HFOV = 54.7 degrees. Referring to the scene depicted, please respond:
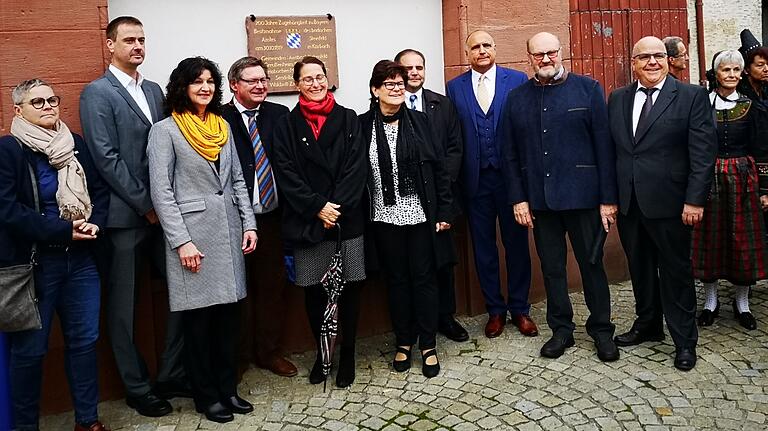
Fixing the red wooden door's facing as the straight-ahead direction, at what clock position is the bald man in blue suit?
The bald man in blue suit is roughly at 1 o'clock from the red wooden door.

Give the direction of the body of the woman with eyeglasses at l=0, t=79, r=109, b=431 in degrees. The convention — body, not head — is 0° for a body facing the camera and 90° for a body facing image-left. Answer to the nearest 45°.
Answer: approximately 315°

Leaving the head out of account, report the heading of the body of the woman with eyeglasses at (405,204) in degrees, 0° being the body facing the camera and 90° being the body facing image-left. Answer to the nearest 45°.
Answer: approximately 0°

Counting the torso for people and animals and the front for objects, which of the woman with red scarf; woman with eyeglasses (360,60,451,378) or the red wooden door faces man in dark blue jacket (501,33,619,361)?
the red wooden door

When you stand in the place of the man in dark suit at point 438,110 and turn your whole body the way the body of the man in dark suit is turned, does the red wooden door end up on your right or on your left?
on your left

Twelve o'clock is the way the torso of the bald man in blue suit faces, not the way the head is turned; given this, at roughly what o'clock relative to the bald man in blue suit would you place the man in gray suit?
The man in gray suit is roughly at 2 o'clock from the bald man in blue suit.

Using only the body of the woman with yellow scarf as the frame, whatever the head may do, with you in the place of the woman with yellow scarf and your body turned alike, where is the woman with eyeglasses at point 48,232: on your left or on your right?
on your right

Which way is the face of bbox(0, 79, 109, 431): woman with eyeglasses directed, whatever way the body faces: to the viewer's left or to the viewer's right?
to the viewer's right

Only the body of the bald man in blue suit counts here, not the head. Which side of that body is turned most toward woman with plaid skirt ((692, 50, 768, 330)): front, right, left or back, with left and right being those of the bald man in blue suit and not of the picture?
left
